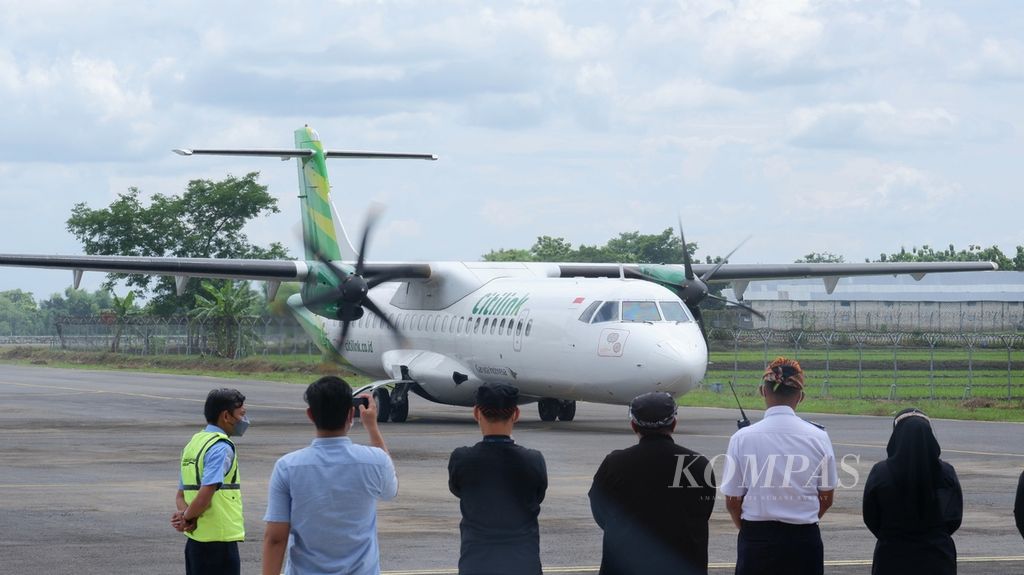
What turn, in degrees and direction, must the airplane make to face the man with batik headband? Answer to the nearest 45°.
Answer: approximately 45° to its right

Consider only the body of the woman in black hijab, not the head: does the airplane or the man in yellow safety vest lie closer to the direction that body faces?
the airplane

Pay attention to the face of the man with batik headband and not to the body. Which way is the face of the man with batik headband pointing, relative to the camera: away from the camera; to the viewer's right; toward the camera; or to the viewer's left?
away from the camera

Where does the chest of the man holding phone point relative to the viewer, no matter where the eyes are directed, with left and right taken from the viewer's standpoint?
facing away from the viewer

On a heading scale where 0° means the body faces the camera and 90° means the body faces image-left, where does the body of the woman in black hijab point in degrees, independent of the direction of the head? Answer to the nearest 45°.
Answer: approximately 180°

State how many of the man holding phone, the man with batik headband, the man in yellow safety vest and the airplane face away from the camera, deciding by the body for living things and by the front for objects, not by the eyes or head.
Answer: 2

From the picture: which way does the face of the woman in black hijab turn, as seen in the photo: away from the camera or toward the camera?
away from the camera

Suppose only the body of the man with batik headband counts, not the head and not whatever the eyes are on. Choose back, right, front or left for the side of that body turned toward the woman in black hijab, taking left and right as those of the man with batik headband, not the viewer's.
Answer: right

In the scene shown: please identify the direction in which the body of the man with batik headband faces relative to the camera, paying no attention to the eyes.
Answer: away from the camera

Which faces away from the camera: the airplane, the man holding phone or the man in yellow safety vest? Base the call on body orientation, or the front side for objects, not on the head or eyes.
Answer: the man holding phone

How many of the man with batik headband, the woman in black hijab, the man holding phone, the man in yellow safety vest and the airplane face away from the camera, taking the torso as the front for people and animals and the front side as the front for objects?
3
